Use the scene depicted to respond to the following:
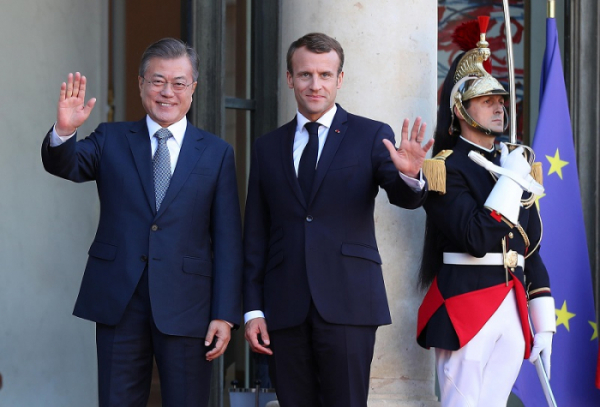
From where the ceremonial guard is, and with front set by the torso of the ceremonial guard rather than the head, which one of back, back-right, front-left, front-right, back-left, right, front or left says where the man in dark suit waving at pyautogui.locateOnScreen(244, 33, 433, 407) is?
right

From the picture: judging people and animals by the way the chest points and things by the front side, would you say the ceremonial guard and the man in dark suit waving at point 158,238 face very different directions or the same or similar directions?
same or similar directions

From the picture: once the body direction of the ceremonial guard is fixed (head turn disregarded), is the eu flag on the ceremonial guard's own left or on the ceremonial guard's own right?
on the ceremonial guard's own left

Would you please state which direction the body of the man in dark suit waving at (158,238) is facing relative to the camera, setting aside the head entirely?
toward the camera

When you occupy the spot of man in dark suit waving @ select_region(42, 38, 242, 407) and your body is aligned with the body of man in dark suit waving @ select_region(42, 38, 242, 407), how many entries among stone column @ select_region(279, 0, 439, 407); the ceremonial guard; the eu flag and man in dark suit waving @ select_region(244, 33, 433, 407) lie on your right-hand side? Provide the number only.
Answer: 0

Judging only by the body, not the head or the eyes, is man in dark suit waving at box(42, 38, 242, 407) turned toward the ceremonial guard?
no

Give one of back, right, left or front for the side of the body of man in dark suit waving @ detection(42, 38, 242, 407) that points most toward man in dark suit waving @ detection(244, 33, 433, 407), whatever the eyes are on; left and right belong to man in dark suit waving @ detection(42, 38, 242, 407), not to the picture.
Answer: left

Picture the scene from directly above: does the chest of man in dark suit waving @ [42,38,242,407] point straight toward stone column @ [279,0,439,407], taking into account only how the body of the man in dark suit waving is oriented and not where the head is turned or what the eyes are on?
no

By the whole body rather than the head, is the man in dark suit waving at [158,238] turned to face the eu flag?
no

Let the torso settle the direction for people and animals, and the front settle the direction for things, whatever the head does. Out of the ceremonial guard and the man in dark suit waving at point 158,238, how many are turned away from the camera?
0

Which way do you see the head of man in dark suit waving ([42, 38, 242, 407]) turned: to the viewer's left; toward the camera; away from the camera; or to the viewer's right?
toward the camera
